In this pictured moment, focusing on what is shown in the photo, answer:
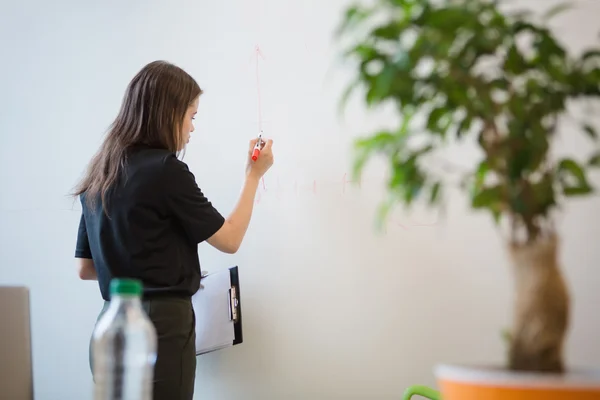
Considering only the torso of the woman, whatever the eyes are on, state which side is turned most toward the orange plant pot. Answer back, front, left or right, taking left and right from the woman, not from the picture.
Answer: right

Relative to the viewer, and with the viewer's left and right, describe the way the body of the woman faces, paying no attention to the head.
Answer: facing away from the viewer and to the right of the viewer

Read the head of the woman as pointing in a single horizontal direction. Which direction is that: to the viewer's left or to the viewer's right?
to the viewer's right
